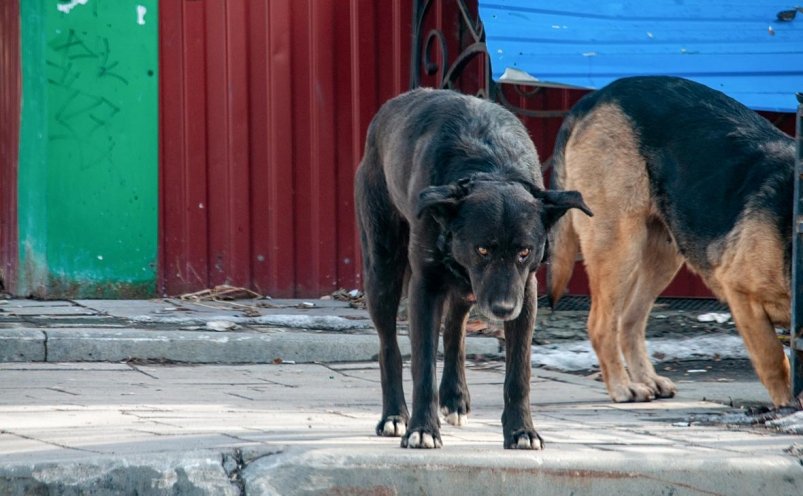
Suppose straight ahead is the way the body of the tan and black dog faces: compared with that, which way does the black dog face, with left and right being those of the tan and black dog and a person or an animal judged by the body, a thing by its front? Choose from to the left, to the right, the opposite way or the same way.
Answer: to the right

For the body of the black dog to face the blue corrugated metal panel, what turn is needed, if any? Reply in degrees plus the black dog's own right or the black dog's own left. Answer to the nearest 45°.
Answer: approximately 180°

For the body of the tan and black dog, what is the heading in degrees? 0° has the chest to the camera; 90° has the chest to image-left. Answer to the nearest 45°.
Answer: approximately 270°

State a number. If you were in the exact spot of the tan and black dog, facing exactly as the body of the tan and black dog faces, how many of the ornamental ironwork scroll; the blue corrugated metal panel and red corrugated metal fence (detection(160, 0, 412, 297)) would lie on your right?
0

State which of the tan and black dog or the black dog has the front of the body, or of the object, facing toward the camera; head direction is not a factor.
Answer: the black dog

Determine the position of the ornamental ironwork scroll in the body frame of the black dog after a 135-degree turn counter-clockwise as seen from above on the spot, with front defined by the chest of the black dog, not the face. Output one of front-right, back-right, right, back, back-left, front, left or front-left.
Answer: front-left

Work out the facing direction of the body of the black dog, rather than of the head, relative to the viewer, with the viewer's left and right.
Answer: facing the viewer

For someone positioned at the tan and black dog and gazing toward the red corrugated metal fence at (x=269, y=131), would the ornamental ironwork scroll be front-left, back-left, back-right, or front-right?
front-right

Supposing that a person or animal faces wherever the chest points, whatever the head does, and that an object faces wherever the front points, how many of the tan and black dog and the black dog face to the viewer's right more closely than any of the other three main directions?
1

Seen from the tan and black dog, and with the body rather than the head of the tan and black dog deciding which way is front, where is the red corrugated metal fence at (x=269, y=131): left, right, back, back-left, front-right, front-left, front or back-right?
back-left

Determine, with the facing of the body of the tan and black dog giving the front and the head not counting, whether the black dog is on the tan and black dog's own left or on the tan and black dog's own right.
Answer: on the tan and black dog's own right

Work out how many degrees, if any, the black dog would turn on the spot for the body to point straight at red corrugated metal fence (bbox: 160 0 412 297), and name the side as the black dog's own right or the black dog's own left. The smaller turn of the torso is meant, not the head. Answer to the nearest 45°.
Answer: approximately 180°

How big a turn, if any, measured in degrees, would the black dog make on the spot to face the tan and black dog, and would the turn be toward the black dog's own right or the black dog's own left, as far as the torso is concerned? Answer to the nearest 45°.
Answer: approximately 135° to the black dog's own left

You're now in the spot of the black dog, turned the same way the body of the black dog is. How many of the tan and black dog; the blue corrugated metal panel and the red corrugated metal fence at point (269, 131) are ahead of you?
0
